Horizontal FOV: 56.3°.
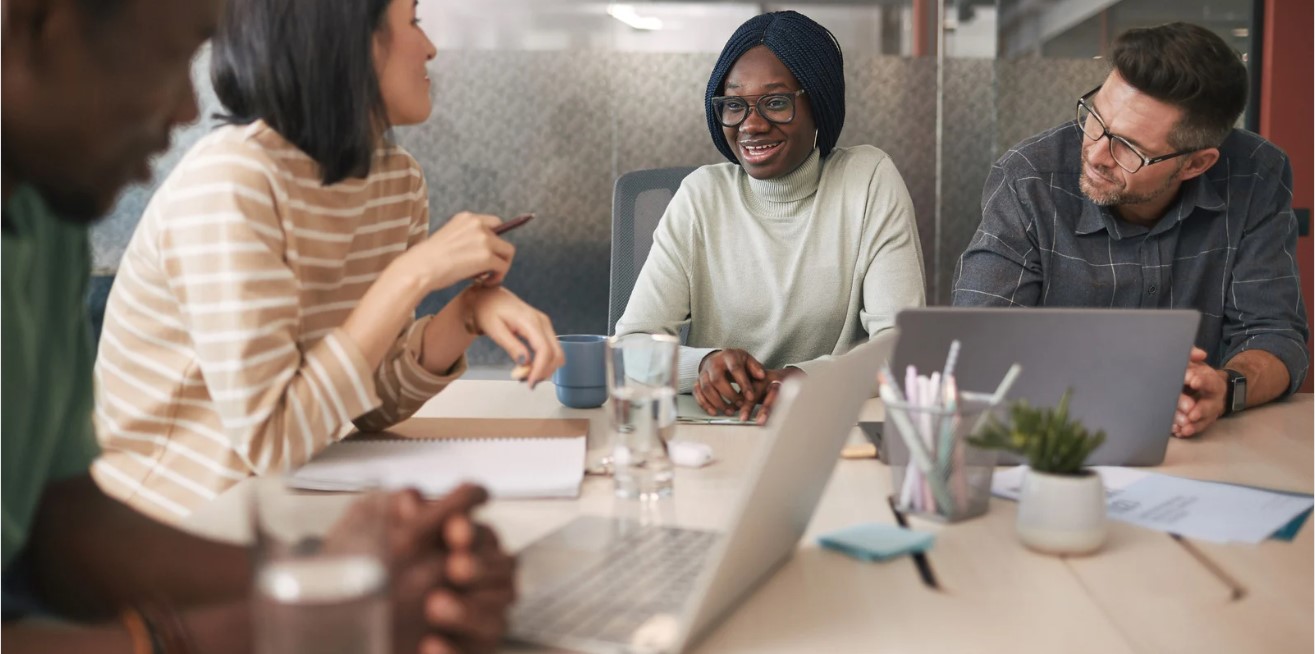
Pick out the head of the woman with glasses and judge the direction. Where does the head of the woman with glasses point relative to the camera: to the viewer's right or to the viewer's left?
to the viewer's left

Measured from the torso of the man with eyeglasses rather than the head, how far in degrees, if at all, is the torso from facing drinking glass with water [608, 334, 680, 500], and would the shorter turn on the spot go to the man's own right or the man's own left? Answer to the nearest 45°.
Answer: approximately 45° to the man's own right

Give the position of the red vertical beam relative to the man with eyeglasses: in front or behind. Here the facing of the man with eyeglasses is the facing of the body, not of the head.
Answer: behind

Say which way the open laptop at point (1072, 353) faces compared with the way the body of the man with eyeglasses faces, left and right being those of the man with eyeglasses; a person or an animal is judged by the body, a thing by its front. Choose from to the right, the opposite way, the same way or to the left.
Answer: the opposite way

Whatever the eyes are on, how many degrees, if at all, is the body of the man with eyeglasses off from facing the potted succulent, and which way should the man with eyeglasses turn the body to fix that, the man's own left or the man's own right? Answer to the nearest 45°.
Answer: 0° — they already face it

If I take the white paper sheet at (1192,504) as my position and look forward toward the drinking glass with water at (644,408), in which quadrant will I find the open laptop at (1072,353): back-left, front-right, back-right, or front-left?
front-right

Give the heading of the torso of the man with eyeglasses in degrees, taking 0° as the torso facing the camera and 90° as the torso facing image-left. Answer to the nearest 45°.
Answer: approximately 0°

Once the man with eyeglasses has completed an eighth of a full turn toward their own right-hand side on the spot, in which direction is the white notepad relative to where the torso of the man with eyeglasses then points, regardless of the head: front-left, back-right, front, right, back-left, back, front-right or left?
front

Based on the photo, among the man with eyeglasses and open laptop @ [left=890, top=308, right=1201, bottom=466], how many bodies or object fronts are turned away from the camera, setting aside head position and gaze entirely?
1

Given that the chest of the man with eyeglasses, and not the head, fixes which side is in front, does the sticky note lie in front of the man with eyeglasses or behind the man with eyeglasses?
in front

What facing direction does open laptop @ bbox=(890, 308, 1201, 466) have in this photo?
away from the camera

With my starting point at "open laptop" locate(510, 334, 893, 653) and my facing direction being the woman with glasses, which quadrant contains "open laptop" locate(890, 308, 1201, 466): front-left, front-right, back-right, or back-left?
front-right

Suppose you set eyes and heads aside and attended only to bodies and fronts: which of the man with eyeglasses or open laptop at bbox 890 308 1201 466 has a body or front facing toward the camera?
the man with eyeglasses

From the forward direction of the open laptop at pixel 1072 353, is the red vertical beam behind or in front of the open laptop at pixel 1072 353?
in front
